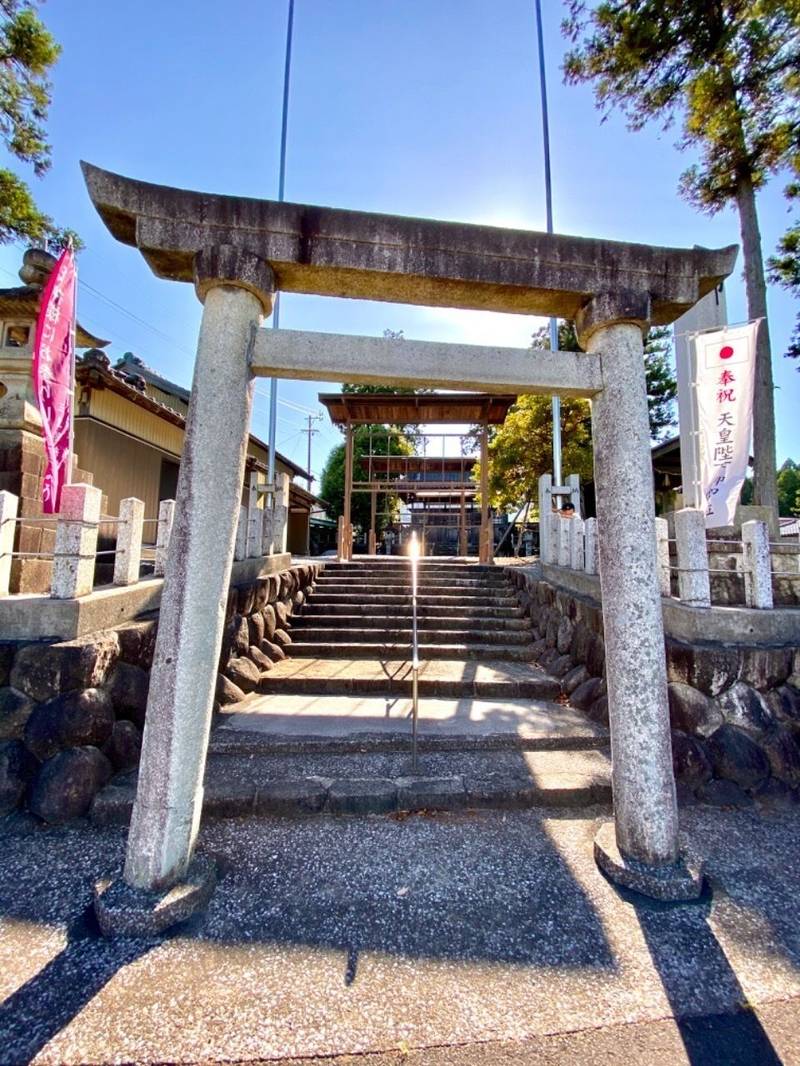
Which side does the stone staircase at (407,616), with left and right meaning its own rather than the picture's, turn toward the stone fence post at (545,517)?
left

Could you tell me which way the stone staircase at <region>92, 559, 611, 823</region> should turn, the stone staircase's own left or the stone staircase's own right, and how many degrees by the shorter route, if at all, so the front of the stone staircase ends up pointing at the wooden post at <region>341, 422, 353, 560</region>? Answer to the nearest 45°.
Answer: approximately 180°

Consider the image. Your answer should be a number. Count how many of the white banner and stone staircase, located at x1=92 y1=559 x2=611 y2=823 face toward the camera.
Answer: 2

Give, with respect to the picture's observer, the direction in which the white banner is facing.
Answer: facing the viewer

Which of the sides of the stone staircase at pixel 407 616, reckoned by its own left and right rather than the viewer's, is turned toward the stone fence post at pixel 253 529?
right

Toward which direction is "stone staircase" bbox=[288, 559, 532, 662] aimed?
toward the camera

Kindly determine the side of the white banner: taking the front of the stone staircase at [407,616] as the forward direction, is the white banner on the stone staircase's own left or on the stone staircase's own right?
on the stone staircase's own left

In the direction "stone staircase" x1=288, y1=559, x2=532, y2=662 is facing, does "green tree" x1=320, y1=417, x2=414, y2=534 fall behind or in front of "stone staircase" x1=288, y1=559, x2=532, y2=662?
behind

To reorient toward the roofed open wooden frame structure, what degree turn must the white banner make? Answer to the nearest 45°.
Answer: approximately 90° to its right
